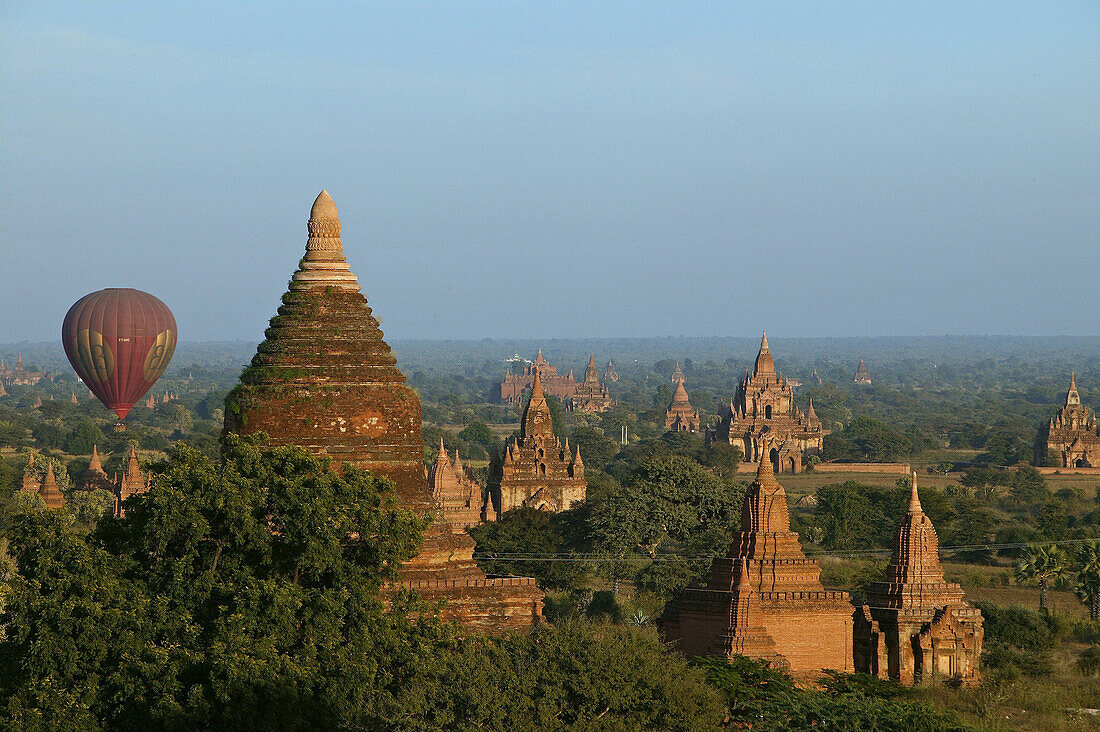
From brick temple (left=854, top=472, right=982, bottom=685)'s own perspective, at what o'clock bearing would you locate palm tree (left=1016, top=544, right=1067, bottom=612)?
The palm tree is roughly at 8 o'clock from the brick temple.

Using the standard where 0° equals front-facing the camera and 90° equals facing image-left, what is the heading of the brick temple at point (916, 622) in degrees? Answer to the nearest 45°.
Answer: approximately 315°

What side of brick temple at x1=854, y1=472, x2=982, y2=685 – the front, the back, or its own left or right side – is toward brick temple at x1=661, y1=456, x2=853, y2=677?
right

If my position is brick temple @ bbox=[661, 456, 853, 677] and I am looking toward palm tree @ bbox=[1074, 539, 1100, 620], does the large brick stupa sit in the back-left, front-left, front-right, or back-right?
back-left

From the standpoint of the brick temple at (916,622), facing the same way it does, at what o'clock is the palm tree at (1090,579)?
The palm tree is roughly at 8 o'clock from the brick temple.

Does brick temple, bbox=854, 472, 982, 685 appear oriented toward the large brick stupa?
no

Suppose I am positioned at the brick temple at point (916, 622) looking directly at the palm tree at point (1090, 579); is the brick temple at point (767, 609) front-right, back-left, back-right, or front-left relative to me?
back-left

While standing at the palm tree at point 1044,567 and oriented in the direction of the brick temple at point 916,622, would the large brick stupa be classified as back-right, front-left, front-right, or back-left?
front-right

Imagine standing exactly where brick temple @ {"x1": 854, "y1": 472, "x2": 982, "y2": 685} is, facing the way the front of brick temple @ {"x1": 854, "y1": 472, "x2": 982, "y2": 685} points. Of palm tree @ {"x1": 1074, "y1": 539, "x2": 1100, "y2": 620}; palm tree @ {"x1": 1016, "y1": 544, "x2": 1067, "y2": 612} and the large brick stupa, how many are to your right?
1
